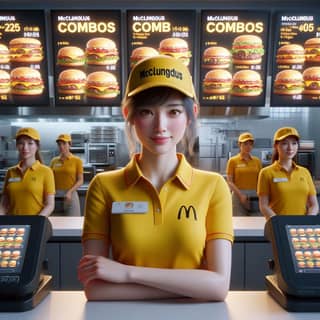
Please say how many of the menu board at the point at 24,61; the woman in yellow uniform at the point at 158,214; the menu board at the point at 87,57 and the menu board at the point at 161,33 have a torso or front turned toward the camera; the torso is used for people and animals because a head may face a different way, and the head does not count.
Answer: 4

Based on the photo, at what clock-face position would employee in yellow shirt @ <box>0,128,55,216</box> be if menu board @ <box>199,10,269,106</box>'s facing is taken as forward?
The employee in yellow shirt is roughly at 2 o'clock from the menu board.

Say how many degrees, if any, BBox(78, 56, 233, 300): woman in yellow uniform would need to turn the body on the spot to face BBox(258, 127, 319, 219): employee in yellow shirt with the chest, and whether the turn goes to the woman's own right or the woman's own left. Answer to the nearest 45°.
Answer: approximately 135° to the woman's own left

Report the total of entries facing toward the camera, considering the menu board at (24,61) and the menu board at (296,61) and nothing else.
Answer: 2

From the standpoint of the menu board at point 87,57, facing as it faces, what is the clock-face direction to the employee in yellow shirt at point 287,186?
The employee in yellow shirt is roughly at 10 o'clock from the menu board.

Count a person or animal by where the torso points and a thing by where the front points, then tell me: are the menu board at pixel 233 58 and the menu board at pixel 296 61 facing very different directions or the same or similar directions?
same or similar directions

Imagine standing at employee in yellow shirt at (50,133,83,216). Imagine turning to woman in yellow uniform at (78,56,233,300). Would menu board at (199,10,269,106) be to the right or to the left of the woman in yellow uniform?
left

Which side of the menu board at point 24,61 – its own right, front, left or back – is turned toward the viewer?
front

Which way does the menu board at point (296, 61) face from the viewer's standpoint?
toward the camera

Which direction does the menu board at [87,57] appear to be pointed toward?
toward the camera

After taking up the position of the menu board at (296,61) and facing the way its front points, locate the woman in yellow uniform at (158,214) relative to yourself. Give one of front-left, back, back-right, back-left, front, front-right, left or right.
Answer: front

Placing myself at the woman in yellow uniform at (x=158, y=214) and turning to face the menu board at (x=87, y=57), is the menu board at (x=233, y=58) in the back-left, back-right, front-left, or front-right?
front-right

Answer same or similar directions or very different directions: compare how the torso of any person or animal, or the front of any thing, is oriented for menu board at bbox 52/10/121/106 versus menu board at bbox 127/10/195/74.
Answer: same or similar directions

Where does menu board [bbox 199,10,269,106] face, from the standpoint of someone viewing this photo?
facing the viewer
